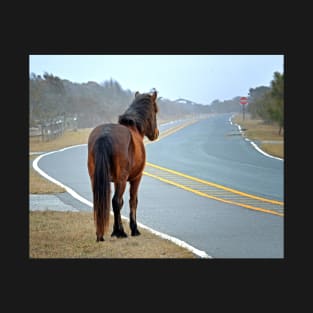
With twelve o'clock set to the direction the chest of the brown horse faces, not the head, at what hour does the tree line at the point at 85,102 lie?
The tree line is roughly at 10 o'clock from the brown horse.

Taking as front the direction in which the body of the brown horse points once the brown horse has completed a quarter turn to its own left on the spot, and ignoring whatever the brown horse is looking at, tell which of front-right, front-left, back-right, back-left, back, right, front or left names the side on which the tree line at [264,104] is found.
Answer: right

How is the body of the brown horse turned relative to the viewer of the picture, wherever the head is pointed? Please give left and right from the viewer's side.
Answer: facing away from the viewer and to the right of the viewer
